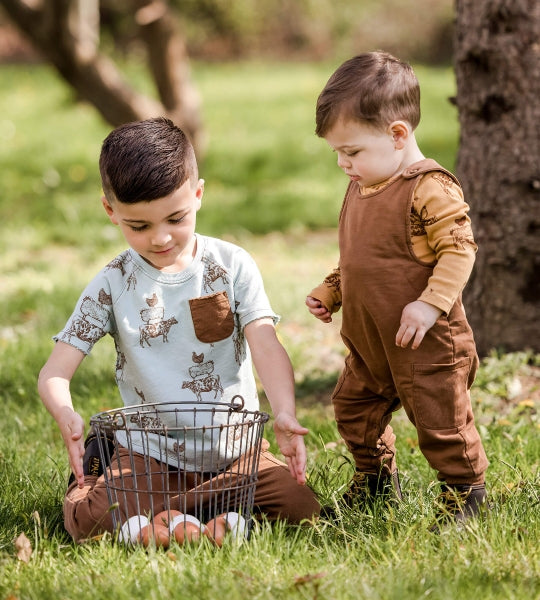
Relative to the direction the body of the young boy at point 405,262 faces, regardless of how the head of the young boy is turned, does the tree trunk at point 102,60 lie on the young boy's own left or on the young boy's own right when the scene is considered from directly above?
on the young boy's own right

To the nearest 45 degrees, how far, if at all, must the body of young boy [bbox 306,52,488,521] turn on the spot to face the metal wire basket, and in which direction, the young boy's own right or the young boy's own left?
approximately 45° to the young boy's own right

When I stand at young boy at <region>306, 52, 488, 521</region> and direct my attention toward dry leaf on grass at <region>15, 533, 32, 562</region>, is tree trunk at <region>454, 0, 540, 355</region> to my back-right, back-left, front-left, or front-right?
back-right

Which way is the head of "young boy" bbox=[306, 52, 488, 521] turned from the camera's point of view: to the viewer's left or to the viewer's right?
to the viewer's left

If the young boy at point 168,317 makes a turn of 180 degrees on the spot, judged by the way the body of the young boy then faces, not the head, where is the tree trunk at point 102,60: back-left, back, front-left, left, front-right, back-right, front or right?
front

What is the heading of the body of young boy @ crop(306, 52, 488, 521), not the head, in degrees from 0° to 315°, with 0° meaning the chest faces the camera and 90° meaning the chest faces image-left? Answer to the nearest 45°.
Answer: approximately 45°

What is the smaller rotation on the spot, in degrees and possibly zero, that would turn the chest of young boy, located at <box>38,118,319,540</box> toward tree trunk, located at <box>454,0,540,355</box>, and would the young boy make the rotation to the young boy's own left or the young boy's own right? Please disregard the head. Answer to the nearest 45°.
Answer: approximately 135° to the young boy's own left

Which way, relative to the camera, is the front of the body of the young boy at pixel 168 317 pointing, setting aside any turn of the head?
toward the camera

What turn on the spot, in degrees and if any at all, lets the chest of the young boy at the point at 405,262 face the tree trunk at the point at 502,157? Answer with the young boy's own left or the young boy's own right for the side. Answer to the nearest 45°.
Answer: approximately 135° to the young boy's own right

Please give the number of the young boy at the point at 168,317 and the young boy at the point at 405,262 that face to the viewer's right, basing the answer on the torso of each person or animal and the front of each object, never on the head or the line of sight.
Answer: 0
